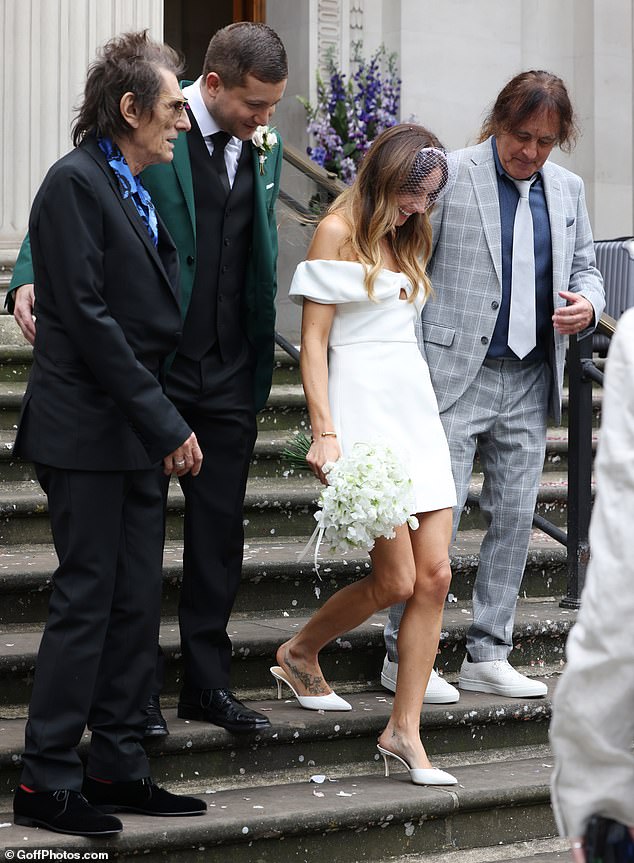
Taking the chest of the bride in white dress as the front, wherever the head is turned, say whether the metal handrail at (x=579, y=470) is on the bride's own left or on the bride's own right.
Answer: on the bride's own left

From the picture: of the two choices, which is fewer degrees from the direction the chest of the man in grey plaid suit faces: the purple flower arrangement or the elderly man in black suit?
the elderly man in black suit

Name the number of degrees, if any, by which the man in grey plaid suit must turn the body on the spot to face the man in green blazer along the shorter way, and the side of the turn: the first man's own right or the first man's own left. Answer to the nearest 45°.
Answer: approximately 90° to the first man's own right

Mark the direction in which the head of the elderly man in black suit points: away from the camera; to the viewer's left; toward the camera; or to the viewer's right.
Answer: to the viewer's right

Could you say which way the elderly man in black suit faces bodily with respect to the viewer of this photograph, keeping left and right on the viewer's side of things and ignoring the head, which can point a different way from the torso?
facing to the right of the viewer

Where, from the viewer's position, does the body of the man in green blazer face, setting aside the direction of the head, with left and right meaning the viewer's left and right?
facing the viewer and to the right of the viewer

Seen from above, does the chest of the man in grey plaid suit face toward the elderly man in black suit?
no

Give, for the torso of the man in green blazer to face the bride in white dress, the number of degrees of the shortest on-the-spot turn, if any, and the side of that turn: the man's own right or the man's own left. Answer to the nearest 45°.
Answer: approximately 45° to the man's own left

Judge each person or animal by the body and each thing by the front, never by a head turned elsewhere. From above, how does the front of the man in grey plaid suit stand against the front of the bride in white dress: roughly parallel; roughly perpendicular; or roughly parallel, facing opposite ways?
roughly parallel

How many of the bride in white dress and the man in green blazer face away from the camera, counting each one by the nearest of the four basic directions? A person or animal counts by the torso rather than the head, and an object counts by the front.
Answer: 0

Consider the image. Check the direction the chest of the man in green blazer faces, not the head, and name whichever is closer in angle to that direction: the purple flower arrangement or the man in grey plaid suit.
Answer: the man in grey plaid suit

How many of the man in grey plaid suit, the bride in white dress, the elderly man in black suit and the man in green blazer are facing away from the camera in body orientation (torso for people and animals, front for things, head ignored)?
0

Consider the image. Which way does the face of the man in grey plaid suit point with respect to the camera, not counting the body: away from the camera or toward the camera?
toward the camera

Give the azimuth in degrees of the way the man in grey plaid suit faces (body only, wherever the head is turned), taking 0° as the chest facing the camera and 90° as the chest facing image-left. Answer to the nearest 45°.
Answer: approximately 315°
